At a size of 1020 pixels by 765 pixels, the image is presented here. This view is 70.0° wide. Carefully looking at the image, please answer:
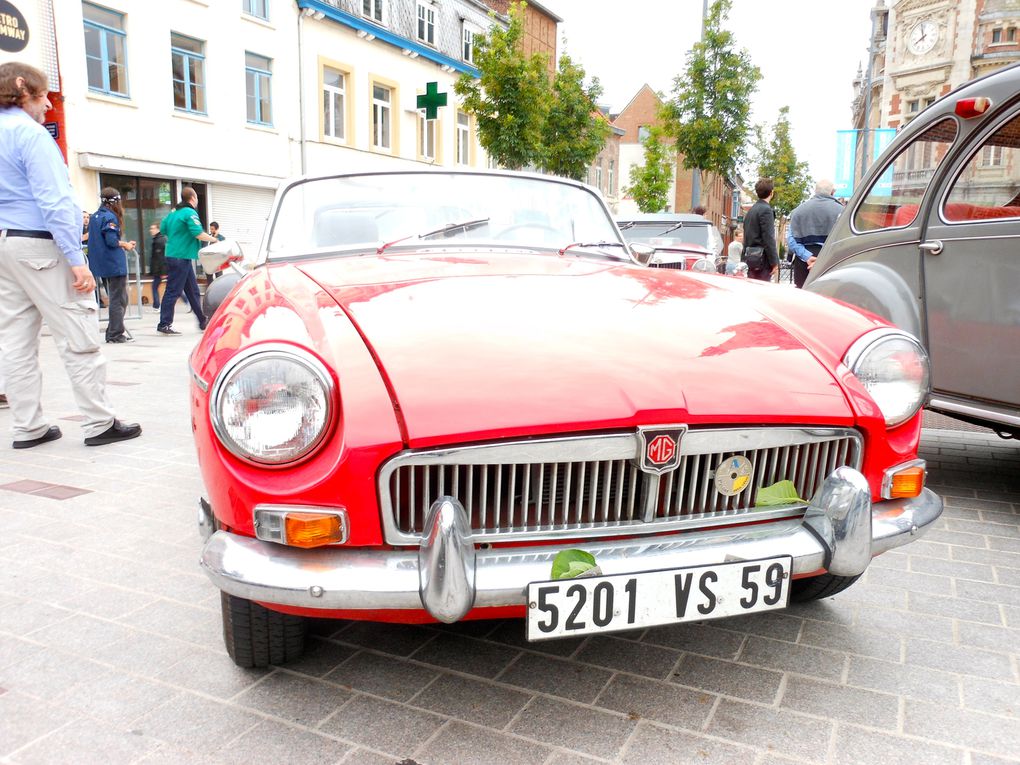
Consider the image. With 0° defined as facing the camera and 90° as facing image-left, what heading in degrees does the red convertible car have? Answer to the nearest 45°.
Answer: approximately 315°

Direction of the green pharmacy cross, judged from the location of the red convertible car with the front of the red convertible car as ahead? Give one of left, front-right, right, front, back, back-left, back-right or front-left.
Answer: back-left

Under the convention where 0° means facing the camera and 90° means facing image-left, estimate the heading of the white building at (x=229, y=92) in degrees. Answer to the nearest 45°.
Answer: approximately 315°

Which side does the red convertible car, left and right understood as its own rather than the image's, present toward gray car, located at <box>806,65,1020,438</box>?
left

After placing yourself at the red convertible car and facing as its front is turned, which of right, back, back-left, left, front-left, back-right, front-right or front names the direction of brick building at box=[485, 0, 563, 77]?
back-left
